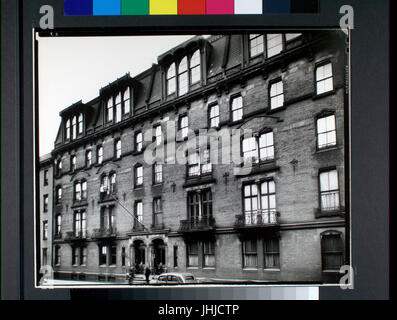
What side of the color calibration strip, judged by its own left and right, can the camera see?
front
